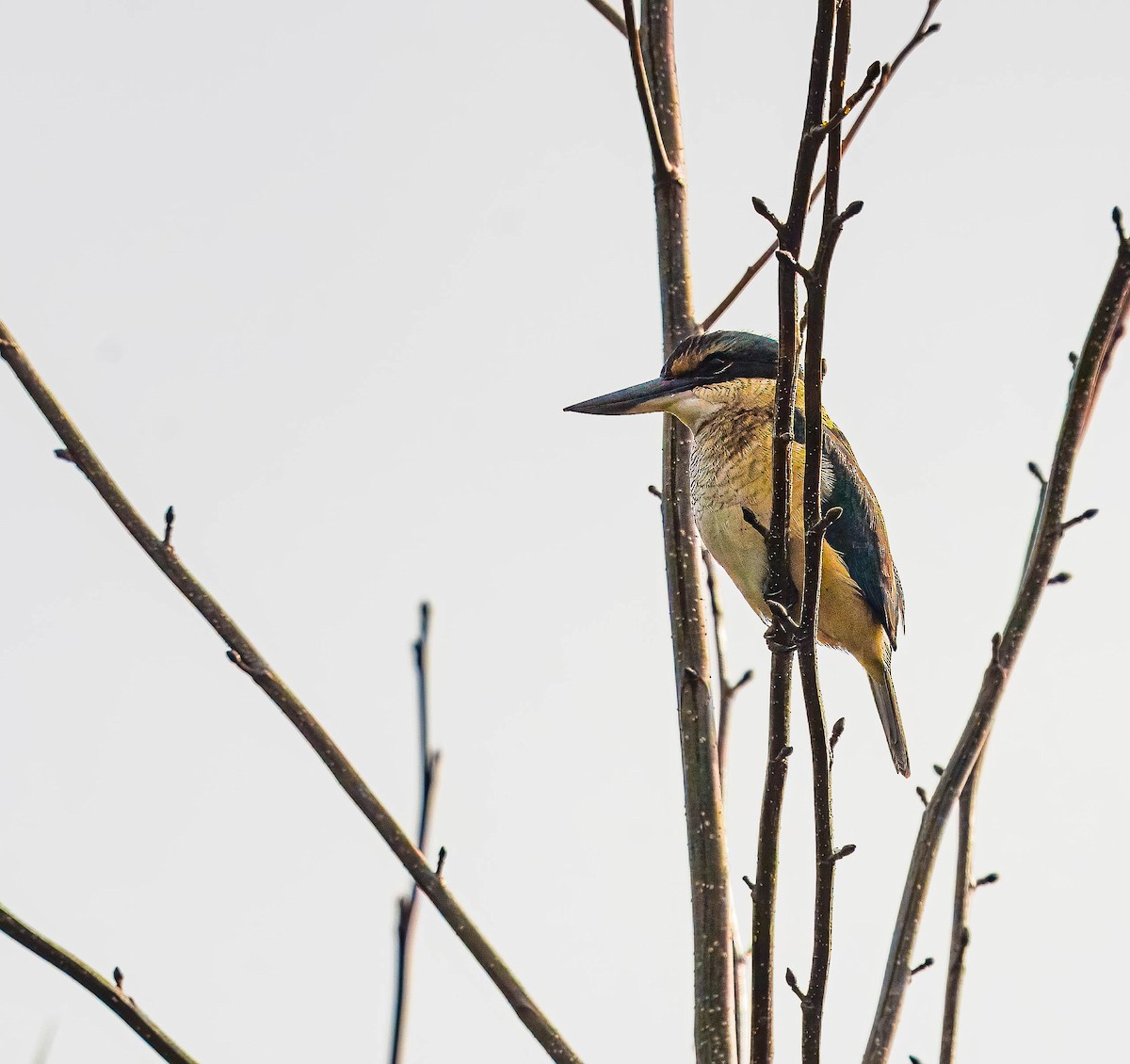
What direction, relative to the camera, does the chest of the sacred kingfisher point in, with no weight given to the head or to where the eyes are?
to the viewer's left
